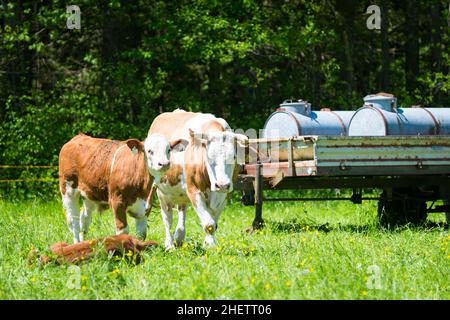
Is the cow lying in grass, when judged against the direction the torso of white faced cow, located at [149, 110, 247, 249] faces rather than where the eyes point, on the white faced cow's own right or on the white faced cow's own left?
on the white faced cow's own right

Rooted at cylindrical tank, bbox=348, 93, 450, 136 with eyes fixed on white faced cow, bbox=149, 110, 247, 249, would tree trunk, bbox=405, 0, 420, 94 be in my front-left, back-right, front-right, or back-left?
back-right

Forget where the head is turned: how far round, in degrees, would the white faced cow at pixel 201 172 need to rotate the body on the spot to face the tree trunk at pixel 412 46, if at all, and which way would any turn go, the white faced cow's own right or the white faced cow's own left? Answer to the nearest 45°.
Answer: approximately 90° to the white faced cow's own left

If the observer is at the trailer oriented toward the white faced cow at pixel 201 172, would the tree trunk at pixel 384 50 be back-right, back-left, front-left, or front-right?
back-right

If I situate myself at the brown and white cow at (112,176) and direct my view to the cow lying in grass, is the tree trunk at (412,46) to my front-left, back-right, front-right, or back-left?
back-left

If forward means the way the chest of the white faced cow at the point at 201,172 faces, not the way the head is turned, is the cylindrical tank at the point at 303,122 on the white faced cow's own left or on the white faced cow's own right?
on the white faced cow's own left

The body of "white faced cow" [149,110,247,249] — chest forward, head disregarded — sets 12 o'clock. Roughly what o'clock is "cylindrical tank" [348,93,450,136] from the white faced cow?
The cylindrical tank is roughly at 9 o'clock from the white faced cow.

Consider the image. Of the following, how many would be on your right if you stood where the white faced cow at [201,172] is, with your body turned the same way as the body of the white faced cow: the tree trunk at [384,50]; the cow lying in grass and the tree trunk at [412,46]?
1

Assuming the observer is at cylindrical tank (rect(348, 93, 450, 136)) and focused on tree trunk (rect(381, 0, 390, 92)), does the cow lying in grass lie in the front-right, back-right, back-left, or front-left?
back-left

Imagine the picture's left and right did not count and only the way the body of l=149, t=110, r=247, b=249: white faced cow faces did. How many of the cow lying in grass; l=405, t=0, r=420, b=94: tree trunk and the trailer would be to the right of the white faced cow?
1

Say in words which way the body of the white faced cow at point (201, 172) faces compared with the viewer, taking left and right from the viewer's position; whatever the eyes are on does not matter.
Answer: facing the viewer and to the right of the viewer

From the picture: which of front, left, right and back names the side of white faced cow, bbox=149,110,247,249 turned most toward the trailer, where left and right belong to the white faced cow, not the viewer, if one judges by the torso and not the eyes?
left
